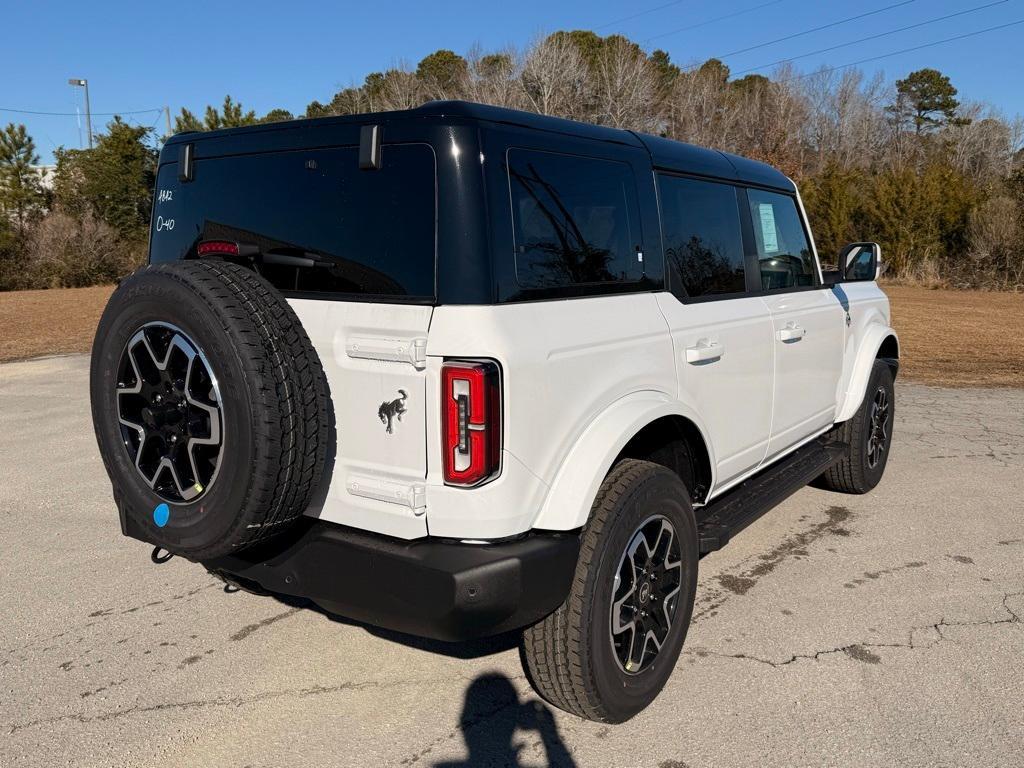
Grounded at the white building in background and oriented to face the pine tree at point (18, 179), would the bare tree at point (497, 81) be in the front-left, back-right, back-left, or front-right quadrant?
front-left

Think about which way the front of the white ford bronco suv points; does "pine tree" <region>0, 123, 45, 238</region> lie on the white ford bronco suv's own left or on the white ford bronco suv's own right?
on the white ford bronco suv's own left

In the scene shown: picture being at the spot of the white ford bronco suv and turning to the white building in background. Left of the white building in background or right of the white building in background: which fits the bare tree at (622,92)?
right

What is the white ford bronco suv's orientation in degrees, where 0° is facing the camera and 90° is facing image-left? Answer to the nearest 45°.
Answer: approximately 225°

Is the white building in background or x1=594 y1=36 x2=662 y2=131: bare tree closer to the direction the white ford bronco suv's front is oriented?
the bare tree

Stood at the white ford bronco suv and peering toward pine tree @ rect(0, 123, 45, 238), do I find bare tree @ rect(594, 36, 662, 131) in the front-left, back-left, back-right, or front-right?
front-right

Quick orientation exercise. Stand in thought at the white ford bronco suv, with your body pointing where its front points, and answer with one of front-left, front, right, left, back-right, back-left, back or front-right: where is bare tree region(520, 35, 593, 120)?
front-left

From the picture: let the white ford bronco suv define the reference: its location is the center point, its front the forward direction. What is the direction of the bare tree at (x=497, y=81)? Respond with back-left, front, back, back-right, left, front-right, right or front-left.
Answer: front-left
